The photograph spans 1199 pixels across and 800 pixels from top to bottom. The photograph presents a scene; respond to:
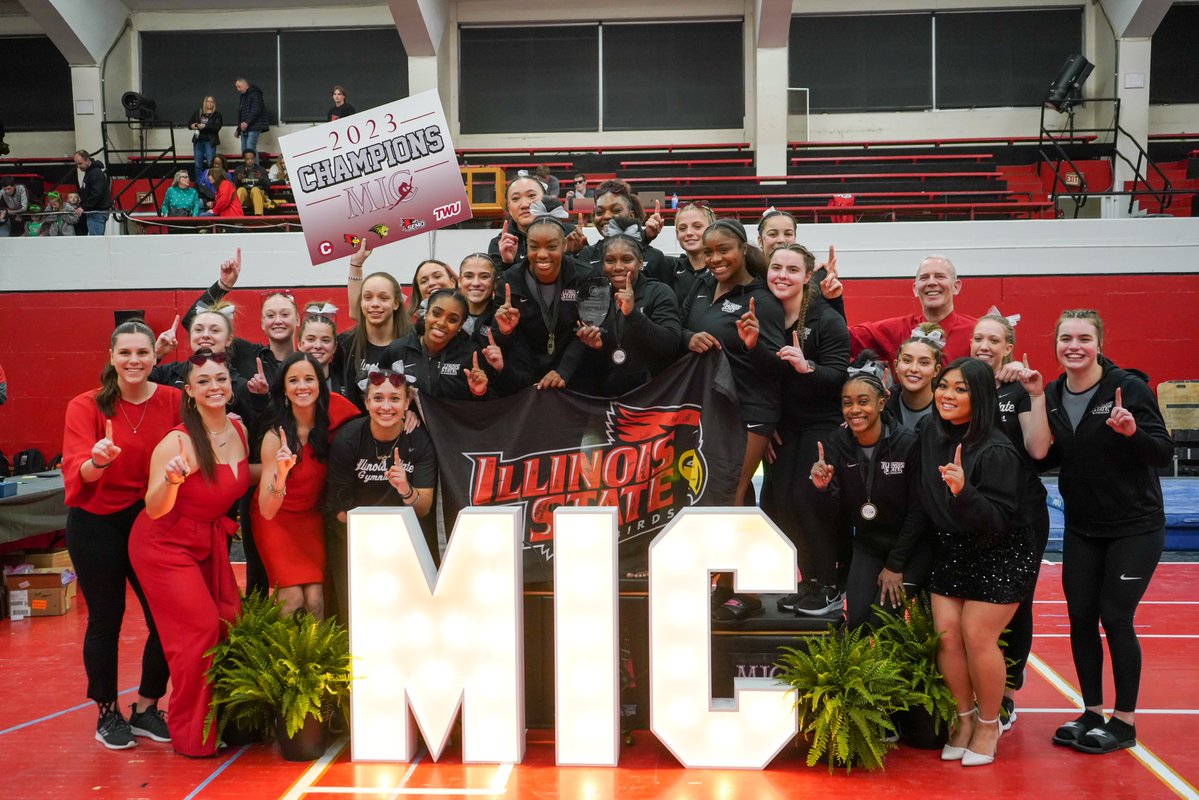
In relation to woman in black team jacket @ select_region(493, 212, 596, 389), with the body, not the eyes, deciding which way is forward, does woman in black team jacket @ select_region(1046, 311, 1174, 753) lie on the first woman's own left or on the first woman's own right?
on the first woman's own left

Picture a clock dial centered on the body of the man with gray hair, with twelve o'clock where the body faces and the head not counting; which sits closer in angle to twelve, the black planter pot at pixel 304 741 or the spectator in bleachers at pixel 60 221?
the black planter pot

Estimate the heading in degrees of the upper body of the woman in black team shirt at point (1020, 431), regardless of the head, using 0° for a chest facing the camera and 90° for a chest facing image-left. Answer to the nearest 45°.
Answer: approximately 45°

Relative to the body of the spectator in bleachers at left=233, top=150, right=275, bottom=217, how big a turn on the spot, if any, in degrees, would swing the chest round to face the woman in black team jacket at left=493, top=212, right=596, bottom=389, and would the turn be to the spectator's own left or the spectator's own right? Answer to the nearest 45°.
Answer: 0° — they already face them

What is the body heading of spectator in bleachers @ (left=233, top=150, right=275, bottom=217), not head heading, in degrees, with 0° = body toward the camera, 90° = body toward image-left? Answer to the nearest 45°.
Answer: approximately 0°

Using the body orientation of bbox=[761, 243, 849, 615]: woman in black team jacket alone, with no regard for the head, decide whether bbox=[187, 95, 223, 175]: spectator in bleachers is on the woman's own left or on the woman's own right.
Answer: on the woman's own right
